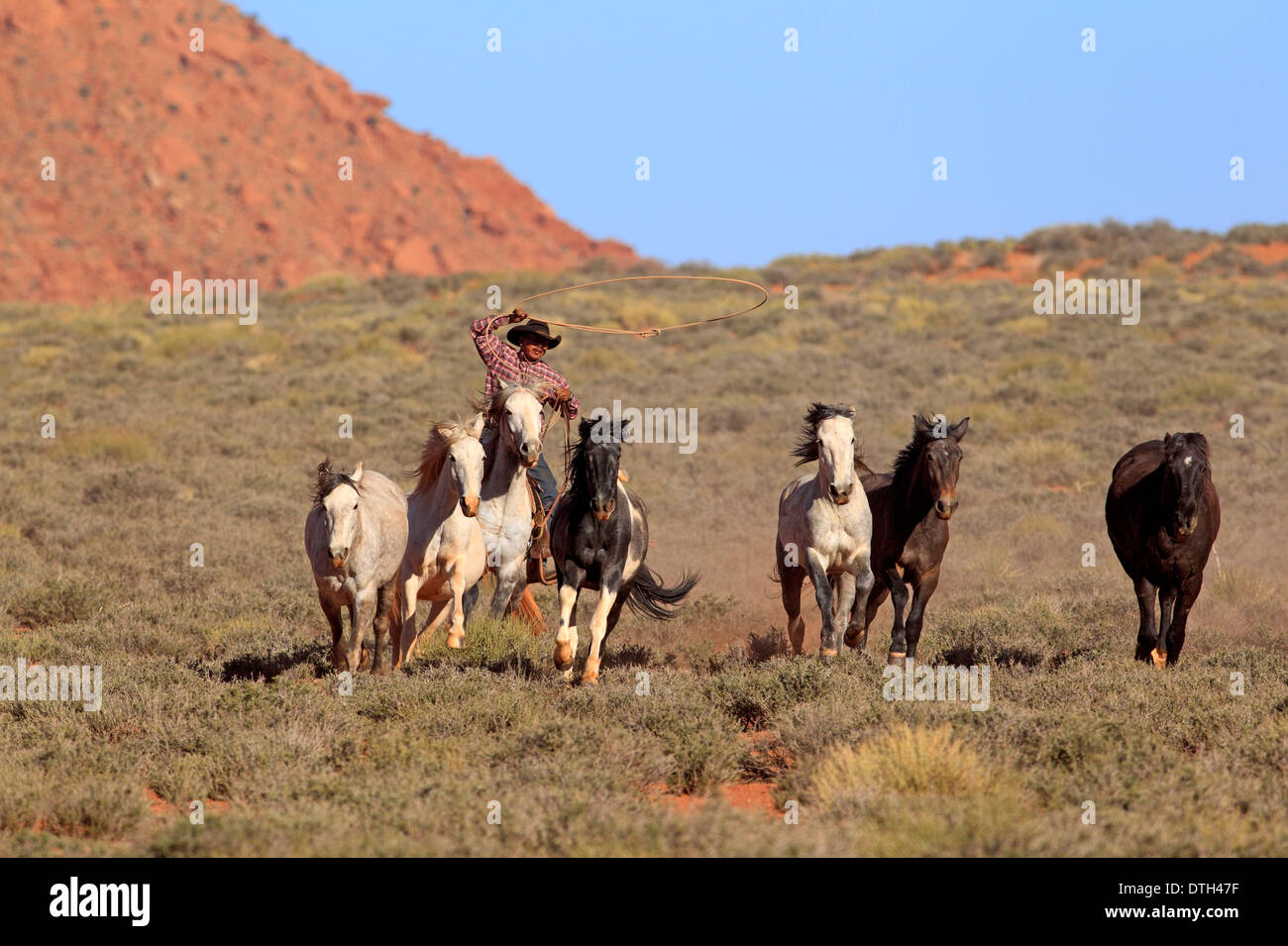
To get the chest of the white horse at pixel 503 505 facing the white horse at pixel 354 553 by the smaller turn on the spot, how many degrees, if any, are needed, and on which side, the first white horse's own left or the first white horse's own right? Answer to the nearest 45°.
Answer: approximately 45° to the first white horse's own right

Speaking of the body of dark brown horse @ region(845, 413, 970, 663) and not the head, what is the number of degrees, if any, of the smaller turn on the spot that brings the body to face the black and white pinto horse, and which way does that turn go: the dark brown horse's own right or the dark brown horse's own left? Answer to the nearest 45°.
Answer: approximately 90° to the dark brown horse's own right

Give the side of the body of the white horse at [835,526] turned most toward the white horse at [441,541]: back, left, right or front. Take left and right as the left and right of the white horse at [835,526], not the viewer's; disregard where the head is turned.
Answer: right

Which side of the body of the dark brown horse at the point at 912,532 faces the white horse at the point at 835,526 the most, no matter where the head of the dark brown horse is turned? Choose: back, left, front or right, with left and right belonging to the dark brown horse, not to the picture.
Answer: right

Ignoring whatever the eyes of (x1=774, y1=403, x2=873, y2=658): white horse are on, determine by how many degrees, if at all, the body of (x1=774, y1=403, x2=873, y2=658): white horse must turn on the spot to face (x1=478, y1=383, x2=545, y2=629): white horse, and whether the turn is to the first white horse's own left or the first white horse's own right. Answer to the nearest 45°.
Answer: approximately 90° to the first white horse's own right

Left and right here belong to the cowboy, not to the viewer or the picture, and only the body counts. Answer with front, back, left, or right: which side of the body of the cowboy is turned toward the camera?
front

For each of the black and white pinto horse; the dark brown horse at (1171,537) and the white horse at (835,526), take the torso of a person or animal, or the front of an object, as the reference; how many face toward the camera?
3

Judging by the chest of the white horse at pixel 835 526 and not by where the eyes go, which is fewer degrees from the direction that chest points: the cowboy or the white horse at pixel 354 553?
the white horse

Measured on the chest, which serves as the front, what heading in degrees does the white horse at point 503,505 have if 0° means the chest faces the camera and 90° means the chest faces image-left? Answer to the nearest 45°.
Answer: approximately 0°
